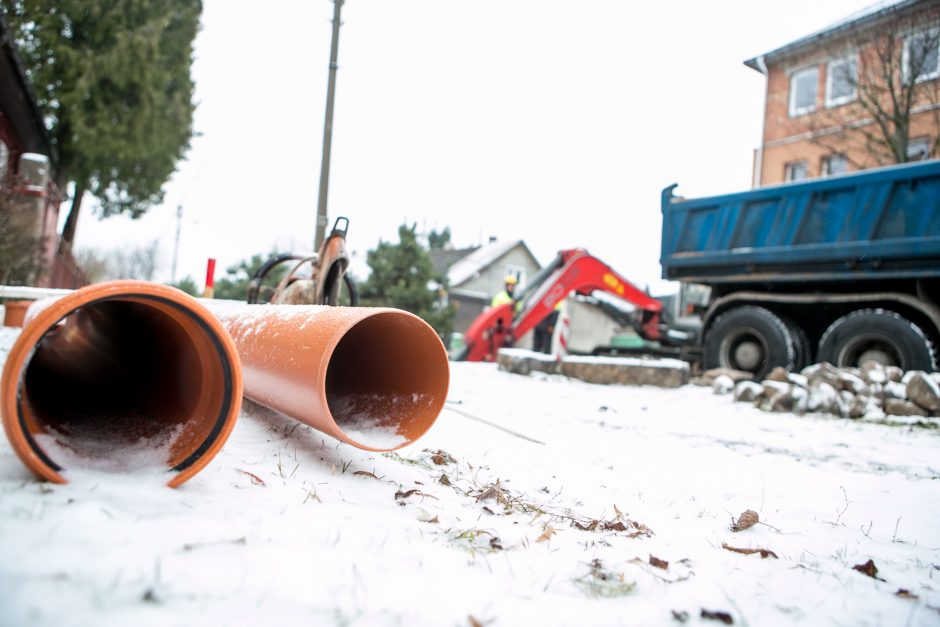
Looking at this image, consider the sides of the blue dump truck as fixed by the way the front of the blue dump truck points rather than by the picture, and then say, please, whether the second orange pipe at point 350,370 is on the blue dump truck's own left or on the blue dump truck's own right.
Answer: on the blue dump truck's own right

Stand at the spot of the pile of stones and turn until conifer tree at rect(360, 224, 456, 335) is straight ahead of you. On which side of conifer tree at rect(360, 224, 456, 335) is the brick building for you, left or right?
right

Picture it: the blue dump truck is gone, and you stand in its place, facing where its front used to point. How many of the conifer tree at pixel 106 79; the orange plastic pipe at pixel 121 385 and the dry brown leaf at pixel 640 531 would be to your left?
0

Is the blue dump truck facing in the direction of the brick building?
no

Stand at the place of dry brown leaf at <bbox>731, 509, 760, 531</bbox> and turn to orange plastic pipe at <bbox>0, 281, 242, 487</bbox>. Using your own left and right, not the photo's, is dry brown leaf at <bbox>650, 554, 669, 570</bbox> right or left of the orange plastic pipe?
left

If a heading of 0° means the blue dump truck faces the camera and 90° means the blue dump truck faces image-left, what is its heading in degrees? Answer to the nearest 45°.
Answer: approximately 315°

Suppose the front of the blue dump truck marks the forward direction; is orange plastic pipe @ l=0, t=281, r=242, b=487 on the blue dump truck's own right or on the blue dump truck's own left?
on the blue dump truck's own right

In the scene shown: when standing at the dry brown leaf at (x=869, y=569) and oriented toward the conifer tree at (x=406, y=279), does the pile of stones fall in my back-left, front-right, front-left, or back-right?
front-right

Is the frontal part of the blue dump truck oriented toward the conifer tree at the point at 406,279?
no

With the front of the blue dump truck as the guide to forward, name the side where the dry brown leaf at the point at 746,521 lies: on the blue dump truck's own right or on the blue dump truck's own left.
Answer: on the blue dump truck's own right

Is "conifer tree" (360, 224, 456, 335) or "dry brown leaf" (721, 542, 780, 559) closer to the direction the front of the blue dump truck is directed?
the dry brown leaf

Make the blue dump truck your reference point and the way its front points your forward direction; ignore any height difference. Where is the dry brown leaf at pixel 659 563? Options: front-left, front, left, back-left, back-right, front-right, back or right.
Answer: front-right

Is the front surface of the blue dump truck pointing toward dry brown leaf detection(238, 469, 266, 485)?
no

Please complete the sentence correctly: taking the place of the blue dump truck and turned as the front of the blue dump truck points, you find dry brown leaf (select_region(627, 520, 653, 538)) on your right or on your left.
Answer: on your right
